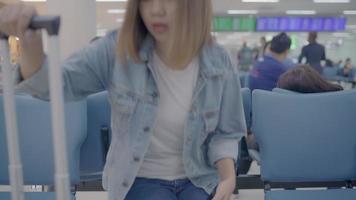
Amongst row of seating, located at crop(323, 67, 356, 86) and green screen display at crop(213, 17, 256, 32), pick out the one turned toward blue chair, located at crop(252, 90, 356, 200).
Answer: the green screen display

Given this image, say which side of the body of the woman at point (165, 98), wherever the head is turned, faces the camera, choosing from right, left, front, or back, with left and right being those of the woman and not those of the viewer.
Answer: front

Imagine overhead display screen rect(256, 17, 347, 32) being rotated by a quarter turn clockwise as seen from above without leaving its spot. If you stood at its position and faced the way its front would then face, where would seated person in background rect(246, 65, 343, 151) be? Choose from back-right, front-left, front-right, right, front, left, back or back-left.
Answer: left

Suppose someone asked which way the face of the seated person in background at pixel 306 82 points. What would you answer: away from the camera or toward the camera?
away from the camera

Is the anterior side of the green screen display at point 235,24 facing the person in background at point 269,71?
yes

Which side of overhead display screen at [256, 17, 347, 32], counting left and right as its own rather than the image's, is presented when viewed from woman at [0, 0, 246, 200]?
front

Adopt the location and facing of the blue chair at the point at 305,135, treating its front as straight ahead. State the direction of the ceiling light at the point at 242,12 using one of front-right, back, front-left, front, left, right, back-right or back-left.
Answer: back

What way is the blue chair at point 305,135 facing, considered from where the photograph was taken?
facing the viewer

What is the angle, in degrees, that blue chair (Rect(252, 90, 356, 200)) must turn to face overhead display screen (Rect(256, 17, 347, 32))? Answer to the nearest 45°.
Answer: approximately 180°

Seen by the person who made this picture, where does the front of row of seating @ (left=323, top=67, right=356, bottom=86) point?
facing away from the viewer

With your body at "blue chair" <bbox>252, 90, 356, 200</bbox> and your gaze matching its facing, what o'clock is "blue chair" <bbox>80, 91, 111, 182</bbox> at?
"blue chair" <bbox>80, 91, 111, 182</bbox> is roughly at 3 o'clock from "blue chair" <bbox>252, 90, 356, 200</bbox>.

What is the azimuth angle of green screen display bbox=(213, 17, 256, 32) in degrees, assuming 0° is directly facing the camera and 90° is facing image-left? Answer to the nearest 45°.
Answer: approximately 0°

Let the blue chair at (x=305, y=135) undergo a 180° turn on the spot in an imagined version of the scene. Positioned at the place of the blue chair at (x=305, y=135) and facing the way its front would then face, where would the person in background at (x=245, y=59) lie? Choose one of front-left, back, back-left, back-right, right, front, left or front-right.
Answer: front

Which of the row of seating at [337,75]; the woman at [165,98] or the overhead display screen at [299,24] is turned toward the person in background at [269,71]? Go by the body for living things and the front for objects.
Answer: the overhead display screen

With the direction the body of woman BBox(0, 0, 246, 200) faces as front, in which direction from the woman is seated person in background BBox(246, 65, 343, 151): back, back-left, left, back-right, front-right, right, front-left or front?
back-left

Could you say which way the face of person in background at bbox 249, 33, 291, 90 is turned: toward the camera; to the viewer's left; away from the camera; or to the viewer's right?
away from the camera
